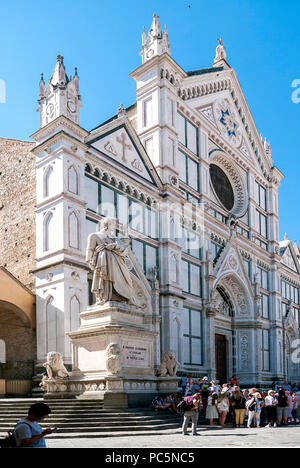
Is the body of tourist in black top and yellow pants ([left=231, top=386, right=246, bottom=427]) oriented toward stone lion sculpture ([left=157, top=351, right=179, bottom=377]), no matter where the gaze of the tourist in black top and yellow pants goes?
no

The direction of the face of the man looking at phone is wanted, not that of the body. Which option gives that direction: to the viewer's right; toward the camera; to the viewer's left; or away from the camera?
to the viewer's right

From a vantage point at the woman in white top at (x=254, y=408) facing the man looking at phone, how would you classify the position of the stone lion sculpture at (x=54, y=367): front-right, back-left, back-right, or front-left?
front-right

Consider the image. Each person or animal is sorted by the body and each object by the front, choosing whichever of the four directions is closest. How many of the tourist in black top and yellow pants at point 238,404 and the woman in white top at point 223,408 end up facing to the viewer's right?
0

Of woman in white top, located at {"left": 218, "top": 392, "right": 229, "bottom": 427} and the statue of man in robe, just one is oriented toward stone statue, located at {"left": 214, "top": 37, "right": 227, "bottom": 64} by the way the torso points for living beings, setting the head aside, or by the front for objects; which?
the woman in white top

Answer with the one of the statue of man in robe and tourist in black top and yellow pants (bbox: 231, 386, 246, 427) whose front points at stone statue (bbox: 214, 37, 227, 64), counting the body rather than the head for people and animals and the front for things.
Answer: the tourist in black top and yellow pants

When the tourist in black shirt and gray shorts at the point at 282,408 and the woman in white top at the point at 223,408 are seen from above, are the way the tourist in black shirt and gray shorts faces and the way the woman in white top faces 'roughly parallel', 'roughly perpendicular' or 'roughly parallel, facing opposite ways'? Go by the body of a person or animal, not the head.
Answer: roughly parallel

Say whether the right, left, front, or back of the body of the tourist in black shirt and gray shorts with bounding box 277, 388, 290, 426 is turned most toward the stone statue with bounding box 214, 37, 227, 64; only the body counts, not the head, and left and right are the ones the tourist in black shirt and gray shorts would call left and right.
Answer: front

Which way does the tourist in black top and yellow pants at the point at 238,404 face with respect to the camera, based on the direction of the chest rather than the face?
away from the camera
